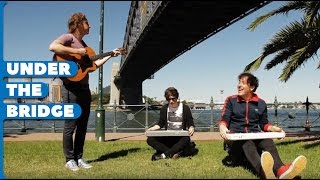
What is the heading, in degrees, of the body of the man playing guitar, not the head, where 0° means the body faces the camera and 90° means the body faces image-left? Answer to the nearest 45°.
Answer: approximately 315°

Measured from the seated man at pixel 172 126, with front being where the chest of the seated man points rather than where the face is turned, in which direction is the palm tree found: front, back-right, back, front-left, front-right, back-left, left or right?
back-left

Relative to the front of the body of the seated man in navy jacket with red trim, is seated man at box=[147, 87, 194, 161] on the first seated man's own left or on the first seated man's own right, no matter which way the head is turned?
on the first seated man's own right

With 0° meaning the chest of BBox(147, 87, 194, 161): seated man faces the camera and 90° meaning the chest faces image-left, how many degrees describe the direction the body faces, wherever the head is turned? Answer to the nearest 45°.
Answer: approximately 0°

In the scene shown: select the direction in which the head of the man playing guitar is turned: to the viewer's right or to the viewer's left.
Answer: to the viewer's right

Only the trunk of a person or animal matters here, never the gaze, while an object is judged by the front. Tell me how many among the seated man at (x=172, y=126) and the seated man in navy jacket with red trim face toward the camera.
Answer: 2

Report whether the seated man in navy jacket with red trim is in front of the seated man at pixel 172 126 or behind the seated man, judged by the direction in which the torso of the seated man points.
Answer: in front

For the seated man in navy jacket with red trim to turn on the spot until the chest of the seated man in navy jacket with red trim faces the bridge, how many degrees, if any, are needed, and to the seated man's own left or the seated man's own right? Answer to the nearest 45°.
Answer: approximately 180°

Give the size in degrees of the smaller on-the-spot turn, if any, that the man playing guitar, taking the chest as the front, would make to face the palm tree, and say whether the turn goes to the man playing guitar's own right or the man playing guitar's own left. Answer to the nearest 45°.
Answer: approximately 90° to the man playing guitar's own left

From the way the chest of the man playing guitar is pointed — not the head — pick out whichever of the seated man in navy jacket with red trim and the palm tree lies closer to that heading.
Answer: the seated man in navy jacket with red trim
